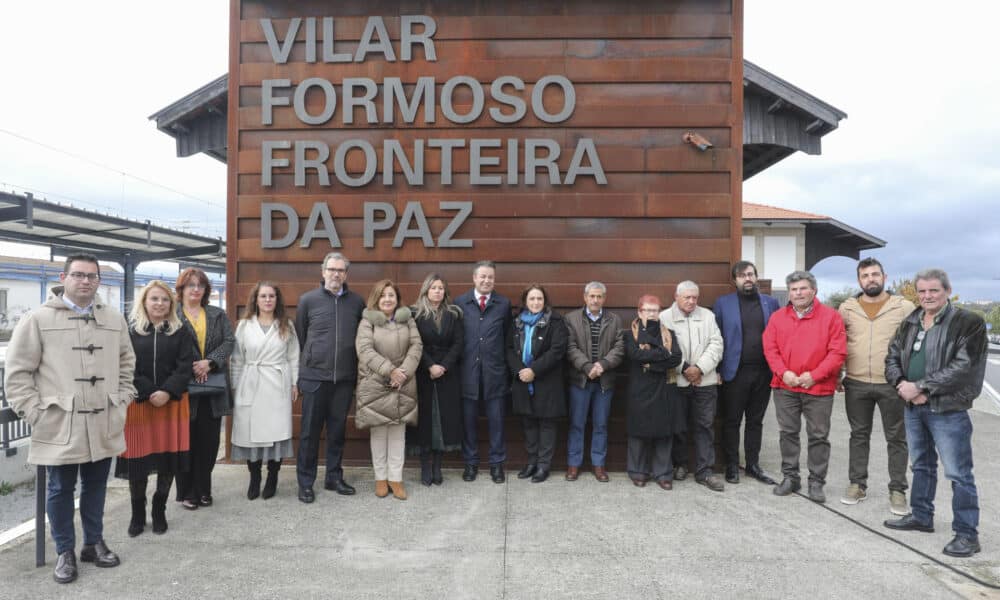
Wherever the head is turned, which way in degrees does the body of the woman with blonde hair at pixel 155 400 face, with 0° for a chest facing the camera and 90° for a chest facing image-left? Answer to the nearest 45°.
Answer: approximately 0°

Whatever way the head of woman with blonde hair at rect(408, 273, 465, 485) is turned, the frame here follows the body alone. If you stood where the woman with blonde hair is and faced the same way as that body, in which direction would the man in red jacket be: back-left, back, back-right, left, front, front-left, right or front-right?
left

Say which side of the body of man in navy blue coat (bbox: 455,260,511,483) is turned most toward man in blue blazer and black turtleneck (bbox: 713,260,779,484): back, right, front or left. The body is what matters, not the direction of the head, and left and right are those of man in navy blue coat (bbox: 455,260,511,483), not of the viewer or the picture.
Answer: left

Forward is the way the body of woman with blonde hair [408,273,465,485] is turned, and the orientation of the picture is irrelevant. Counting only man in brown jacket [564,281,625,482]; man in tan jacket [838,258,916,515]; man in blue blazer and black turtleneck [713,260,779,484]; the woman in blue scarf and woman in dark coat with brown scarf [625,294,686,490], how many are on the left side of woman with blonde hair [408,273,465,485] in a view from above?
5

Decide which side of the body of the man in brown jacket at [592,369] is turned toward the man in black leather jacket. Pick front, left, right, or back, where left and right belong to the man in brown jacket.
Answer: left

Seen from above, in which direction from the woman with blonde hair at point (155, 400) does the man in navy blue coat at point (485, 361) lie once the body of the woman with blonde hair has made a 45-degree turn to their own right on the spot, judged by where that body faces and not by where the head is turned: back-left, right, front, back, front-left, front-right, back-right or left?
back-left

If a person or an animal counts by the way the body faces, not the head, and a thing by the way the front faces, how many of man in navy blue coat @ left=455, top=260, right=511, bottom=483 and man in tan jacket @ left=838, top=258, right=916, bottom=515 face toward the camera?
2

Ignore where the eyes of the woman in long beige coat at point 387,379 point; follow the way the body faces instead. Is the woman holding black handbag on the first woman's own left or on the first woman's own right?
on the first woman's own right
